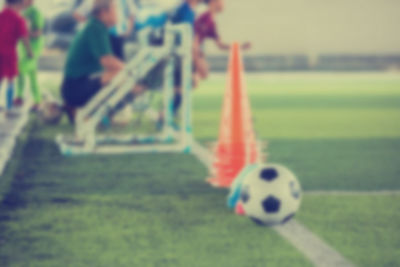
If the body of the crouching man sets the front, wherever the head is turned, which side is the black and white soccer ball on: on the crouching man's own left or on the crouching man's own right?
on the crouching man's own right

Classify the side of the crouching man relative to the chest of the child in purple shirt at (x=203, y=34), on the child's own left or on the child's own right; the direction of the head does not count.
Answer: on the child's own right

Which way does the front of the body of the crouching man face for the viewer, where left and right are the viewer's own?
facing to the right of the viewer
